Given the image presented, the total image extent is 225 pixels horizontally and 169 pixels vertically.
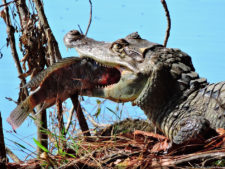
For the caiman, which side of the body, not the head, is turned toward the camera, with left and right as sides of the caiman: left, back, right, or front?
left

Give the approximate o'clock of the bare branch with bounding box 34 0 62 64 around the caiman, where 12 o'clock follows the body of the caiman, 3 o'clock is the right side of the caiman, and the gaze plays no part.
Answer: The bare branch is roughly at 1 o'clock from the caiman.
